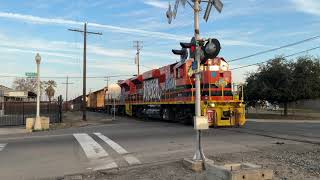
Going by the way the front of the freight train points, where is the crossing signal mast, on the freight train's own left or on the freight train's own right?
on the freight train's own right

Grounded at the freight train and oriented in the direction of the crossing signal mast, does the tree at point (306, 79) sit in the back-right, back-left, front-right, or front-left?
back-left

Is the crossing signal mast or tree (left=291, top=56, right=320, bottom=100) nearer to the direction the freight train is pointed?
the crossing signal mast

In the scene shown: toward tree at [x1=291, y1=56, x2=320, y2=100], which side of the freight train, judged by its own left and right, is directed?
left

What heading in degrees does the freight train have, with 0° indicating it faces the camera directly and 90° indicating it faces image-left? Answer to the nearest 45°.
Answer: approximately 315°
